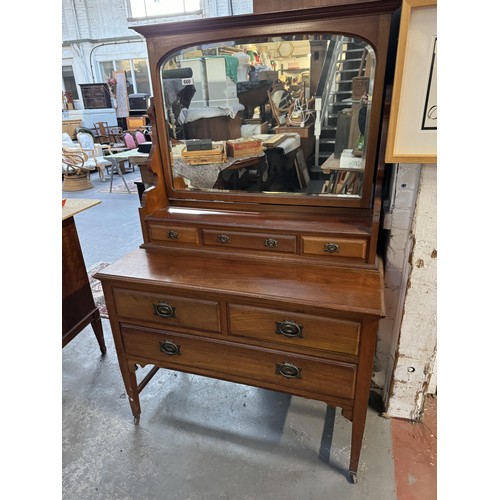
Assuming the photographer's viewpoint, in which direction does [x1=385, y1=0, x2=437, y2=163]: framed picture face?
facing the viewer

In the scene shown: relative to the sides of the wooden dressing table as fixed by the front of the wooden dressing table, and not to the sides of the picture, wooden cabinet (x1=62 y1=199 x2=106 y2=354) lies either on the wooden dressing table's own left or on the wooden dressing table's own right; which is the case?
on the wooden dressing table's own right

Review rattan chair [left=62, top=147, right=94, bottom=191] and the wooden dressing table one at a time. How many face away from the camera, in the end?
0

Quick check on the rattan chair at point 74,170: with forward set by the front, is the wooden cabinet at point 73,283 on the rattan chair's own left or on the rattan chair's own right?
on the rattan chair's own right

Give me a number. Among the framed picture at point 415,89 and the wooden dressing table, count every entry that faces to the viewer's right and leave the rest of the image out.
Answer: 0

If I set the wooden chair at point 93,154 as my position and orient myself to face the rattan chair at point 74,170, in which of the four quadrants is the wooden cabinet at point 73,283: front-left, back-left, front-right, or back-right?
front-left

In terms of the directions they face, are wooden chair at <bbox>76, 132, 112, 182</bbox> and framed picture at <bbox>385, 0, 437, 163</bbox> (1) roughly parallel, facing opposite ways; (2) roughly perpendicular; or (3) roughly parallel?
roughly perpendicular

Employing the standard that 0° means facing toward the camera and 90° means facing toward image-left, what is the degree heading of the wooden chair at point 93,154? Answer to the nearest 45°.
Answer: approximately 315°
